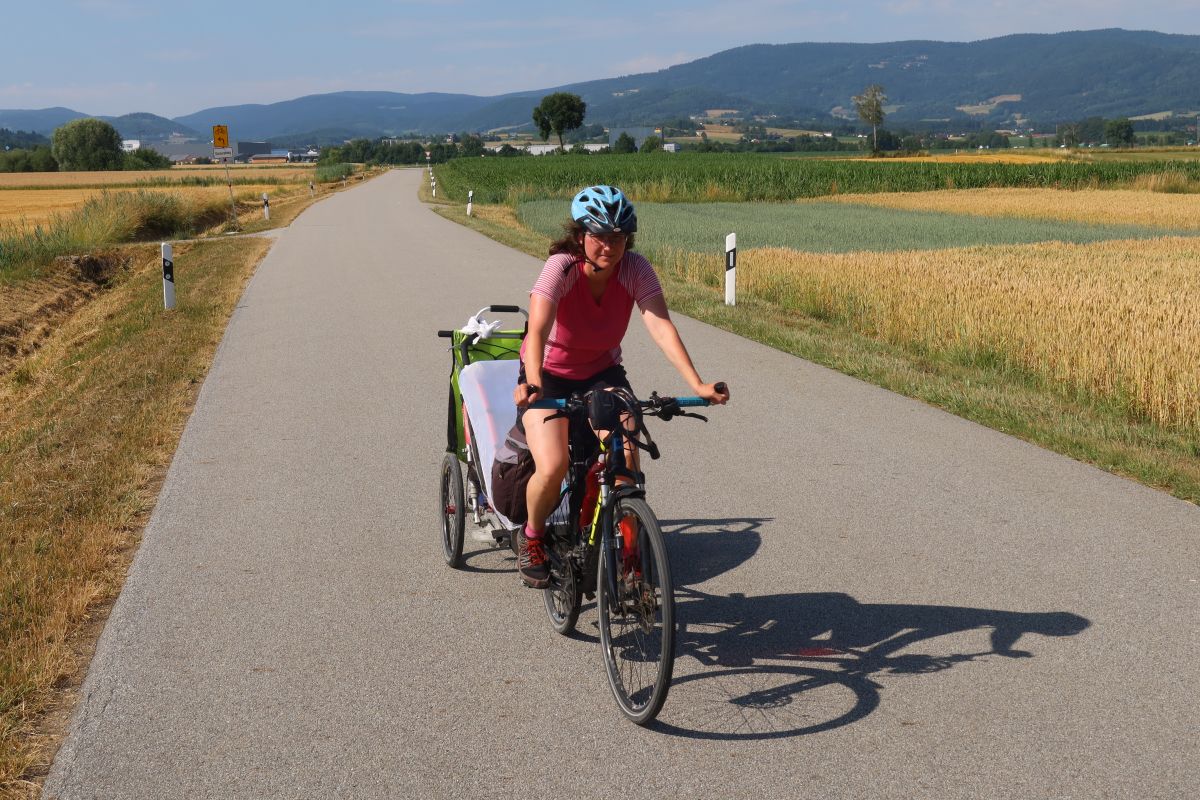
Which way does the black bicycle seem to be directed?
toward the camera

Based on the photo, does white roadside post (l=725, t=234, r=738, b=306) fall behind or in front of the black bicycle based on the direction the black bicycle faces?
behind

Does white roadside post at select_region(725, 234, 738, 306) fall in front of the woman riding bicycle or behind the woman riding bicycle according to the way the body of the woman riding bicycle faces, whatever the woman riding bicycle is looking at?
behind
